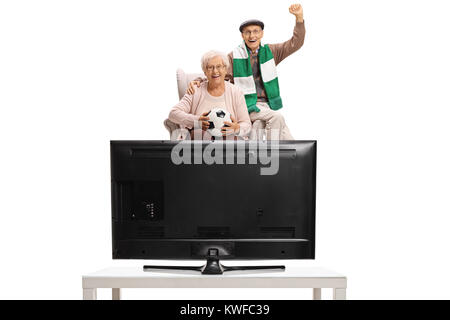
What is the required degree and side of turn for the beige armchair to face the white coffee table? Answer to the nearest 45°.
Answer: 0° — it already faces it

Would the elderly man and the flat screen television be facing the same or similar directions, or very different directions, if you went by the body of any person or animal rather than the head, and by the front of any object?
very different directions

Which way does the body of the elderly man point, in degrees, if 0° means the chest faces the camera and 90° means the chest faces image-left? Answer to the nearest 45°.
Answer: approximately 0°

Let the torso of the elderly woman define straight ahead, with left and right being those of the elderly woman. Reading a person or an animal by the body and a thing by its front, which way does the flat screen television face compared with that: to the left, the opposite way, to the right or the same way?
the opposite way

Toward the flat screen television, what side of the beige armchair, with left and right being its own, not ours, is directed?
front

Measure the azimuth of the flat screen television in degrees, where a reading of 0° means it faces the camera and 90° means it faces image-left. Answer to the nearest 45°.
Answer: approximately 180°
